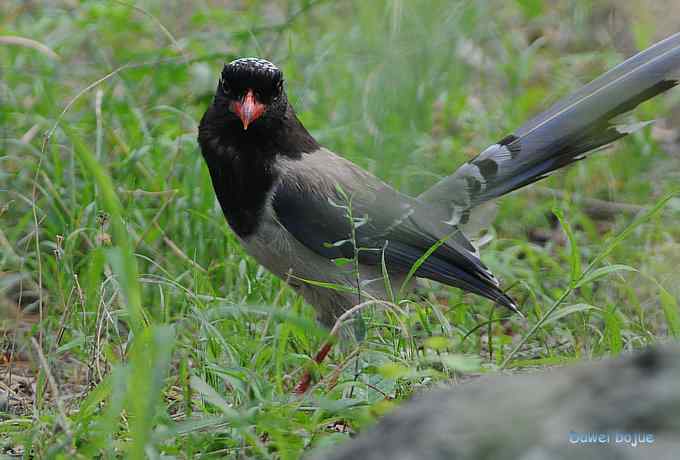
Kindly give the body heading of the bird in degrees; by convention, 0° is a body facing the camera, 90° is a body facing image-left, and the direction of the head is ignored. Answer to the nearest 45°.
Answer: approximately 45°

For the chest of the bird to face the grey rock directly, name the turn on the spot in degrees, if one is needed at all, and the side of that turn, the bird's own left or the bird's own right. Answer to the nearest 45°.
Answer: approximately 45° to the bird's own left
